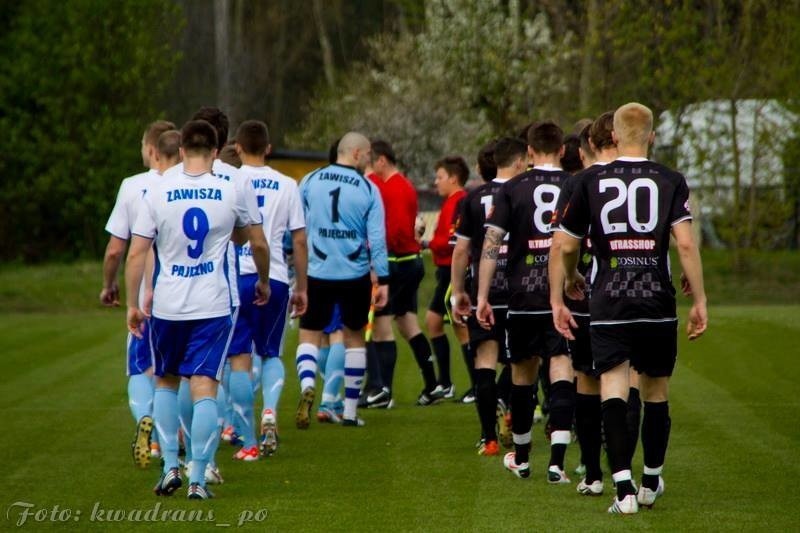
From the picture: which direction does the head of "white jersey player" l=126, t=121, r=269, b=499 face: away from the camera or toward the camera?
away from the camera

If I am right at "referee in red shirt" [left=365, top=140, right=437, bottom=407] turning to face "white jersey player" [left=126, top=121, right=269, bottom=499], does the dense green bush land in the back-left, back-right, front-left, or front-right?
back-right

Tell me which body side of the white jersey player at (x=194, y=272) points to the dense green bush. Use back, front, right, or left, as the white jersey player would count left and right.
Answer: front

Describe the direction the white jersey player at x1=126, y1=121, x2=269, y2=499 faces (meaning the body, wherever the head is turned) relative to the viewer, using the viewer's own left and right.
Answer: facing away from the viewer

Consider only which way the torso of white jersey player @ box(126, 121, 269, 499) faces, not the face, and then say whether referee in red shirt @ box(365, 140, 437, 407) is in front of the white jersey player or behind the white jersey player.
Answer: in front

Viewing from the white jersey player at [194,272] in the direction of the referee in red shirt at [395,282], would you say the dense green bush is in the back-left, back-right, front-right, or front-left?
front-left
